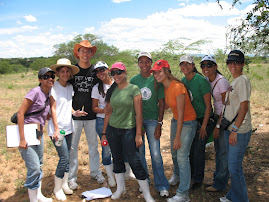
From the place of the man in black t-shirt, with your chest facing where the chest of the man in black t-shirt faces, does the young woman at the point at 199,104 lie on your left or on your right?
on your left

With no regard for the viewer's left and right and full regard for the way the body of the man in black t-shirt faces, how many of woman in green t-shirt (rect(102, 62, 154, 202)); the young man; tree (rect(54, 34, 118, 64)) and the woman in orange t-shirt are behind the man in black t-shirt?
1

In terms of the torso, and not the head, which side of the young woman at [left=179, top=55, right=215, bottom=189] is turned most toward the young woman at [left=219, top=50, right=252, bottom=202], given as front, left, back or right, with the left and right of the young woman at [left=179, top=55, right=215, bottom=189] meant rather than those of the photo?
left

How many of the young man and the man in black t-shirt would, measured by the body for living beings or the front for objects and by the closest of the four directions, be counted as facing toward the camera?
2

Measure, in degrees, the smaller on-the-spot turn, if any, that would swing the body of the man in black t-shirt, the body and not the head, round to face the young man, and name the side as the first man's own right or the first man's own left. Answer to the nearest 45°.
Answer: approximately 45° to the first man's own left

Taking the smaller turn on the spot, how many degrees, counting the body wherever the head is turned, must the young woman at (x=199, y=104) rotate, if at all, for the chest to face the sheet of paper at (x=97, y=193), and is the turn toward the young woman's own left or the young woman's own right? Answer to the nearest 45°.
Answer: approximately 45° to the young woman's own right

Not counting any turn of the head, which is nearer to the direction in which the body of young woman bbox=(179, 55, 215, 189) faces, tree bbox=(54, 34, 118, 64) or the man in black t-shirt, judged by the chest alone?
the man in black t-shirt

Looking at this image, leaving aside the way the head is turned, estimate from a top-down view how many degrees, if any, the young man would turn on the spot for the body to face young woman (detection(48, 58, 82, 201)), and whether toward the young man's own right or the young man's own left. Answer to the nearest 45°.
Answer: approximately 90° to the young man's own right

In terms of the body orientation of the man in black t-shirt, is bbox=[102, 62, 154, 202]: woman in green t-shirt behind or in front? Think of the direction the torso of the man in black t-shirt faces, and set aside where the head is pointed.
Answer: in front

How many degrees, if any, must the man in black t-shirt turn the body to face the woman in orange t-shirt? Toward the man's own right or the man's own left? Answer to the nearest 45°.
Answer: approximately 45° to the man's own left

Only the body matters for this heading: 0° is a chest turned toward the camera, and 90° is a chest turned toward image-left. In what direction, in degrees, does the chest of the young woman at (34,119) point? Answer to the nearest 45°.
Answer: approximately 315°

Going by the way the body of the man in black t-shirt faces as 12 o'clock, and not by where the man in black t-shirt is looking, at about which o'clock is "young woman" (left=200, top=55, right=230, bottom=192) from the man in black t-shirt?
The young woman is roughly at 10 o'clock from the man in black t-shirt.

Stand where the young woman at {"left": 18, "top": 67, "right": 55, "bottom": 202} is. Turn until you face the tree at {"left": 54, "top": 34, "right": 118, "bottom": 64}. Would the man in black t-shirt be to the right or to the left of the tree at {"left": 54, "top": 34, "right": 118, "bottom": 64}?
right
